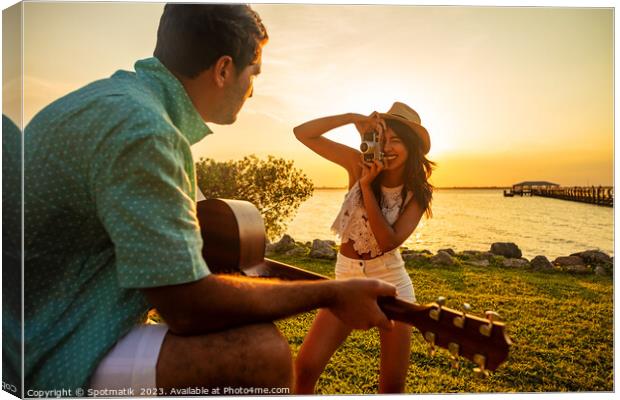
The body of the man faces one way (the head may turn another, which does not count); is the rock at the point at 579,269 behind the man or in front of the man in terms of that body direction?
in front

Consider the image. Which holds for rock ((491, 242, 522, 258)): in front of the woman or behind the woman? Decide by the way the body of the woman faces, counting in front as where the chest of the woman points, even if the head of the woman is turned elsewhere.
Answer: behind

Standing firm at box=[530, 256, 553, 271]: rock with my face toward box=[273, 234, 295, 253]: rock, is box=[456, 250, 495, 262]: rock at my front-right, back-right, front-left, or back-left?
front-right

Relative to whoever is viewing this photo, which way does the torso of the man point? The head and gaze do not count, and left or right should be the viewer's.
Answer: facing away from the viewer and to the right of the viewer

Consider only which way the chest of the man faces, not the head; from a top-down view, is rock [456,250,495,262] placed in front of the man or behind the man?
in front

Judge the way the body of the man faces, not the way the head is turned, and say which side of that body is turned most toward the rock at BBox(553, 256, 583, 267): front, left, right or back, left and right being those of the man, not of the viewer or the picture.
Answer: front

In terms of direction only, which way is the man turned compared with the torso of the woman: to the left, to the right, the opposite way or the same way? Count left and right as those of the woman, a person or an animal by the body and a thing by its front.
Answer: the opposite way

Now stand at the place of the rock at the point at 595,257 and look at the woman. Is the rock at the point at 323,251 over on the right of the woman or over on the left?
right

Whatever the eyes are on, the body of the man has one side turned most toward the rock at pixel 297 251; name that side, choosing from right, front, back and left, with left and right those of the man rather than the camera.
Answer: front

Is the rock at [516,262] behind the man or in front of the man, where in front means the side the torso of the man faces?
in front

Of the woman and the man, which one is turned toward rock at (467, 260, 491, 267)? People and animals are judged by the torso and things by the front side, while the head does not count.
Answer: the man

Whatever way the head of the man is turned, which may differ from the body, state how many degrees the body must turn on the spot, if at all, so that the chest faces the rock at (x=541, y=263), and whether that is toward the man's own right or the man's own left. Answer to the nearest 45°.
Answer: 0° — they already face it

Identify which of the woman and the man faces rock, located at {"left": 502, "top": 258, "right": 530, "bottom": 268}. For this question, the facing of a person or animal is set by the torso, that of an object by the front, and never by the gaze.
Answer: the man

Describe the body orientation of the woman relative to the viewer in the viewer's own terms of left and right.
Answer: facing the viewer and to the left of the viewer

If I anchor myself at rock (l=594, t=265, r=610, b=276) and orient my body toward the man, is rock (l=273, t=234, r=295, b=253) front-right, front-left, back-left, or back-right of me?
front-right

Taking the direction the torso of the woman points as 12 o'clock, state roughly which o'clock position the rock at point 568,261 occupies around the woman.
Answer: The rock is roughly at 7 o'clock from the woman.

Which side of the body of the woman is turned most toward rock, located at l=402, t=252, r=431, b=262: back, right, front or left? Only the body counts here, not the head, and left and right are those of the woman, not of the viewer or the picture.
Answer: back
